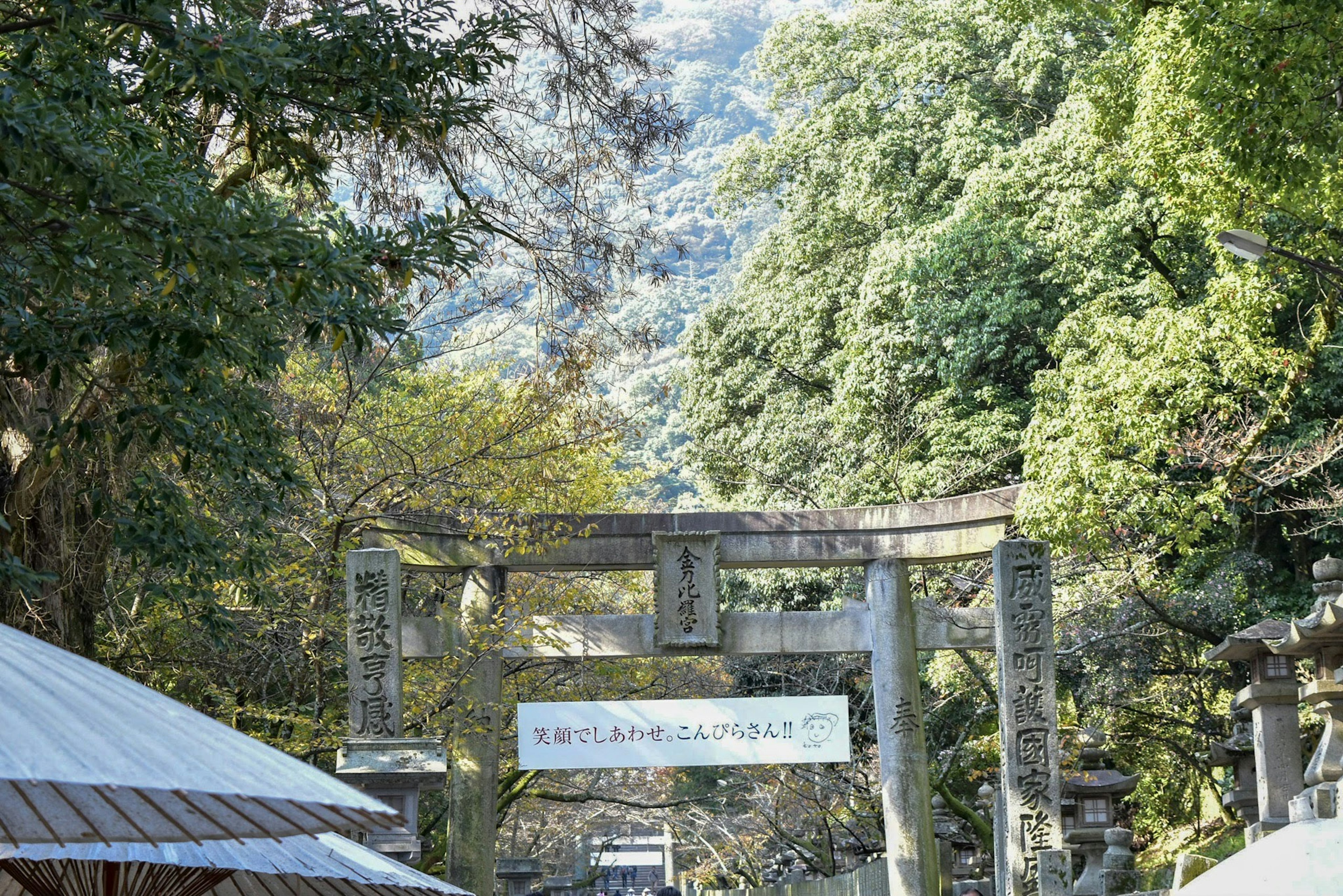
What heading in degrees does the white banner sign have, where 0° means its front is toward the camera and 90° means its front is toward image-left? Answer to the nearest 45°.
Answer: approximately 0°

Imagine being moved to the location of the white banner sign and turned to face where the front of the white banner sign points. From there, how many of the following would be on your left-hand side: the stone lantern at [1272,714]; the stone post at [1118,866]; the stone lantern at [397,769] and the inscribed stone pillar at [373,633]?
2

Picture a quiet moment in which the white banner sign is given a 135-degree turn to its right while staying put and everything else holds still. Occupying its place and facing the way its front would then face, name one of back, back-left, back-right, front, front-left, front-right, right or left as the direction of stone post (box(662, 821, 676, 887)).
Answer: front-right

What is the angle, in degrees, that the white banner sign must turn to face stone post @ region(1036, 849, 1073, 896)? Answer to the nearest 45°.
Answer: approximately 45° to its left

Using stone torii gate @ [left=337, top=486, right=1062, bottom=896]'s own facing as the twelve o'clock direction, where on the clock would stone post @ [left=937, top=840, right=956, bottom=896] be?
The stone post is roughly at 7 o'clock from the stone torii gate.

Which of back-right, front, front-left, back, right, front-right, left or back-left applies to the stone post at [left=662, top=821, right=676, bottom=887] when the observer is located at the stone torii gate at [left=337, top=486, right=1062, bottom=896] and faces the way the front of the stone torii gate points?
back

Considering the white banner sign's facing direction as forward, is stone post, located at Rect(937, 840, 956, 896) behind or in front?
behind

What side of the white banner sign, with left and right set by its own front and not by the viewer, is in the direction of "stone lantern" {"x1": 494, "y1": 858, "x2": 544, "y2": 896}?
back
